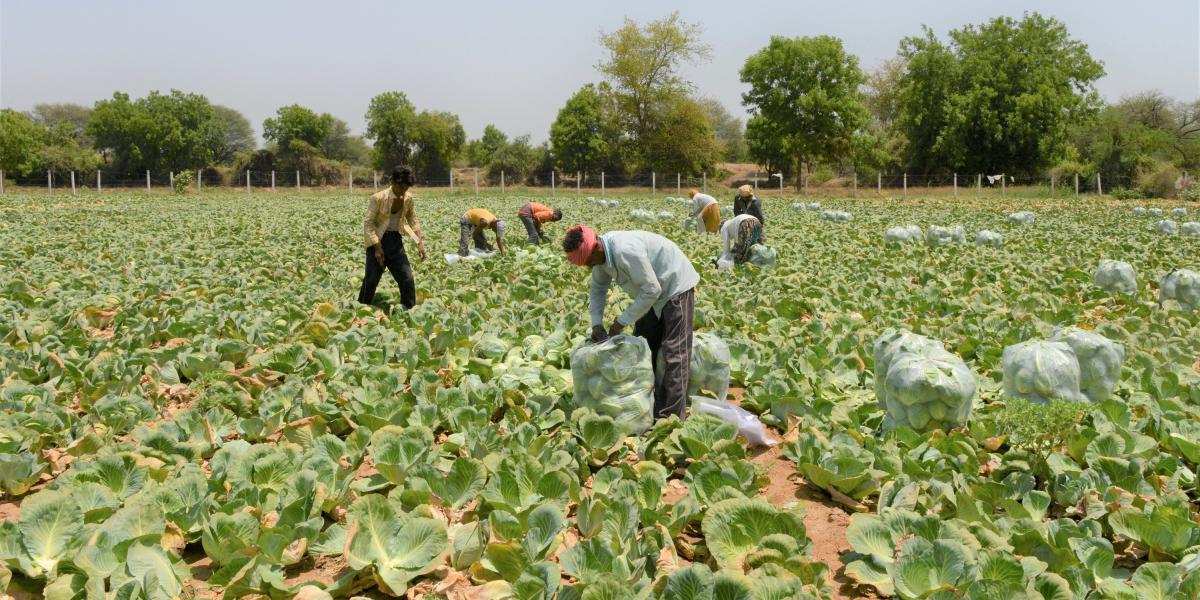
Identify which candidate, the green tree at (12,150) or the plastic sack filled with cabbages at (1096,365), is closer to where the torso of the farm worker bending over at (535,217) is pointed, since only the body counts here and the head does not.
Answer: the plastic sack filled with cabbages

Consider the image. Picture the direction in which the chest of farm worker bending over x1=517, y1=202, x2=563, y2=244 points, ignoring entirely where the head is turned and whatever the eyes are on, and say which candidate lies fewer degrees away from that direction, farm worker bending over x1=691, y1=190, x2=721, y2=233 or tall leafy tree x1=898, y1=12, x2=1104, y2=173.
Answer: the farm worker bending over

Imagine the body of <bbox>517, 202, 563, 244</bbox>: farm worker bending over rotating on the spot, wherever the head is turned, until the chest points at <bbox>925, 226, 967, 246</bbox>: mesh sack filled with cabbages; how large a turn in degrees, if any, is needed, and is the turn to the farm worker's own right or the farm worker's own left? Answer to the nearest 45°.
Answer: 0° — they already face it

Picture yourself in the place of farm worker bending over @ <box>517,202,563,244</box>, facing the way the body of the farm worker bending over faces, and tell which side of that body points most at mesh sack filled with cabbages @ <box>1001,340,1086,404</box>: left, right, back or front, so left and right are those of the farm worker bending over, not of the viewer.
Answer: right

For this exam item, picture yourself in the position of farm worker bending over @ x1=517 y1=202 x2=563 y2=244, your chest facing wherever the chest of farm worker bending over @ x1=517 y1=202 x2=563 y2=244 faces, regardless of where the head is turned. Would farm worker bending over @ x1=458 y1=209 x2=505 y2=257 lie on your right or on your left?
on your right

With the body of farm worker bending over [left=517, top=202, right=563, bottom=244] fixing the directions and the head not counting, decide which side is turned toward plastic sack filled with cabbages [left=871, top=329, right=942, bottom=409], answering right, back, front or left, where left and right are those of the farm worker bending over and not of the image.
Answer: right

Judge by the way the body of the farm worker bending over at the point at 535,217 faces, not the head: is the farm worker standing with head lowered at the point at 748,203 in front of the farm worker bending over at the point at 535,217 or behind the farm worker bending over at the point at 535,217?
in front

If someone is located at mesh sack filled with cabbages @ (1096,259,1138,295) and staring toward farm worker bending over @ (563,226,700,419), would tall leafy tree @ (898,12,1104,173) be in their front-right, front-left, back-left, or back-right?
back-right

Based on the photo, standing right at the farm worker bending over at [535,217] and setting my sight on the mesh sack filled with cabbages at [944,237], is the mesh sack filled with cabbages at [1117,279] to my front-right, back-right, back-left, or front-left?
front-right

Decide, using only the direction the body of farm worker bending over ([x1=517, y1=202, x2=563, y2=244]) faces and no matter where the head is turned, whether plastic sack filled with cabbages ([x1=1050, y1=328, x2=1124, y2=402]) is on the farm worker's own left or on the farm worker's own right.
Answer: on the farm worker's own right

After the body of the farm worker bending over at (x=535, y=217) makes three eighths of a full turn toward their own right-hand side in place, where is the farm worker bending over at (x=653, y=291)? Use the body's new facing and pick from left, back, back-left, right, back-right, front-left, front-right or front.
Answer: front-left

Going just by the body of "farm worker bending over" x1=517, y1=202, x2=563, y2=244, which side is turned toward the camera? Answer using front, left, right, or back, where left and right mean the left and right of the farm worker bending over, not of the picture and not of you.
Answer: right

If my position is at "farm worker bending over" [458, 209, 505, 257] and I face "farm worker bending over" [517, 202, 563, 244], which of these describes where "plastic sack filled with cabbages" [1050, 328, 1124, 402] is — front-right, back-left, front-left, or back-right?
back-right

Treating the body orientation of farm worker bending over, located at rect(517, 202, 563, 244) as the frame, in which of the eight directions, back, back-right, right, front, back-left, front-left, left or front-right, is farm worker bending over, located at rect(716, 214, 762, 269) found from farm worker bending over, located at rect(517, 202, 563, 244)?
front-right

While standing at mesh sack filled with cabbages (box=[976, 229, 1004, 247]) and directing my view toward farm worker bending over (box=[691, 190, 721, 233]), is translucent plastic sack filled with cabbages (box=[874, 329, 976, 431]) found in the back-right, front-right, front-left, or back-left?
back-left
